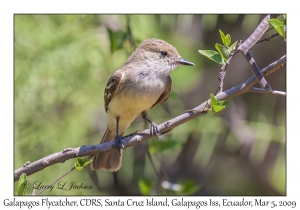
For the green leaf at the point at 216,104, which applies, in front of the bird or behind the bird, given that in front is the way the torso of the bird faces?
in front

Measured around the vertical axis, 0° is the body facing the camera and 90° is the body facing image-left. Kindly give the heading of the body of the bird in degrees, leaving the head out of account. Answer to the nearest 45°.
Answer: approximately 315°
